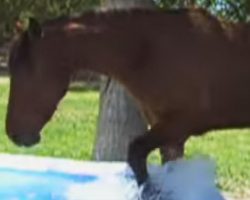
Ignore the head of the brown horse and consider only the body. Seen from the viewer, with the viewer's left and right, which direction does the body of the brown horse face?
facing to the left of the viewer
